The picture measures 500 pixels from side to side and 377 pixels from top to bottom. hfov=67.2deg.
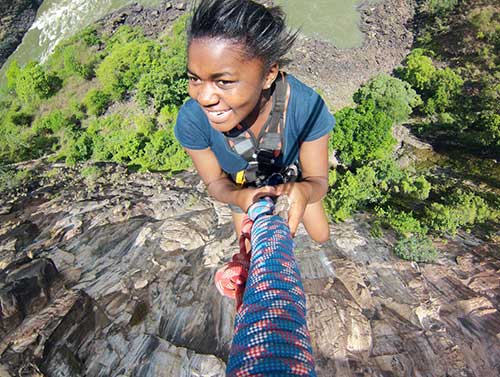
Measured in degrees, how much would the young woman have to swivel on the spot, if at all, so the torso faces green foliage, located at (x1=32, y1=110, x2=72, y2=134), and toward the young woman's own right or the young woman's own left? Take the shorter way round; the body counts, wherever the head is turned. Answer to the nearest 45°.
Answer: approximately 135° to the young woman's own right

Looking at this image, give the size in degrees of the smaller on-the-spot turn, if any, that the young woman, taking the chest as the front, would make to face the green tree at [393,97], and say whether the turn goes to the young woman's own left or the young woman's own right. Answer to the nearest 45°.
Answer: approximately 135° to the young woman's own left

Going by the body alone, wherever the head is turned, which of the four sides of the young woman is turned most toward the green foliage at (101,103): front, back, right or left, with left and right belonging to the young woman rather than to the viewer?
back

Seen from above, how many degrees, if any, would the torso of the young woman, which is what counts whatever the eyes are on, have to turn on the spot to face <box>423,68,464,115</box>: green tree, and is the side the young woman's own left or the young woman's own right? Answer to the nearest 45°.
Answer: approximately 135° to the young woman's own left

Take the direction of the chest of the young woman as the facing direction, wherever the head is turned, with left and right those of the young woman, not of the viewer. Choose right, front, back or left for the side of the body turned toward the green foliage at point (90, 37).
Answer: back

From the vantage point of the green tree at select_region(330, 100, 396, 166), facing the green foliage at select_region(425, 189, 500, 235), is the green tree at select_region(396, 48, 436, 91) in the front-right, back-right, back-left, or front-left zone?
back-left

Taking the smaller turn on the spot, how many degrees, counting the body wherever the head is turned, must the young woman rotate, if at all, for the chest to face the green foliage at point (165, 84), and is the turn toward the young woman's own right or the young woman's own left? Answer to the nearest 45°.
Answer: approximately 180°

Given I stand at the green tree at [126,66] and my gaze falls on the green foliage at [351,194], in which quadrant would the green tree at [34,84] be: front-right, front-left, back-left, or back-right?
back-right

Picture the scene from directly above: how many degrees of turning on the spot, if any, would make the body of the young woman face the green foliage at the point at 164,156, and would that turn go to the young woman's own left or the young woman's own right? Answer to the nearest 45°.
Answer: approximately 180°

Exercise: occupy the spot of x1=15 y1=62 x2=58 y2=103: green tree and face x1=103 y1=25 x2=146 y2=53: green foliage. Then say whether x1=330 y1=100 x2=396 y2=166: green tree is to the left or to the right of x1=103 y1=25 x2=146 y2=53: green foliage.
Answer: right

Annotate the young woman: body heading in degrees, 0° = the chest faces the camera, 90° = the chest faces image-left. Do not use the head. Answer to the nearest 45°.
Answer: approximately 0°

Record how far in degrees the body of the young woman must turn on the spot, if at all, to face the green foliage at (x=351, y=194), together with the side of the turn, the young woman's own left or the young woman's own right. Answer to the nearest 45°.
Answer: approximately 180°
